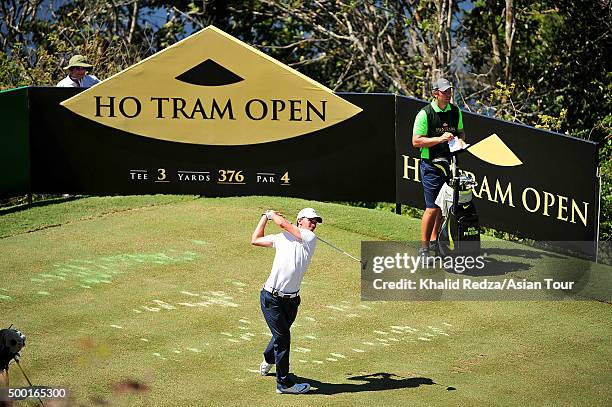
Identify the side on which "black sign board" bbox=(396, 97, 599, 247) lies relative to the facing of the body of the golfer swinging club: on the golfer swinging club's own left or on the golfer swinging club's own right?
on the golfer swinging club's own left

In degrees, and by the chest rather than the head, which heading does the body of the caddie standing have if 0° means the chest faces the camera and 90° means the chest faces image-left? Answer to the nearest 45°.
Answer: approximately 315°

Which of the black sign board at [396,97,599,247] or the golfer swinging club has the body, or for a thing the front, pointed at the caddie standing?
the black sign board

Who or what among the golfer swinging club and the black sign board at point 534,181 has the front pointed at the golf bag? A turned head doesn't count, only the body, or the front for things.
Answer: the black sign board

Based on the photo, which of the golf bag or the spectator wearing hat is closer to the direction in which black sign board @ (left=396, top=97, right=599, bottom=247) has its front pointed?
the golf bag

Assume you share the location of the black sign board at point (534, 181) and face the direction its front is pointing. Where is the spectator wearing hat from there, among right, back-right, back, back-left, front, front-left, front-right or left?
front-right

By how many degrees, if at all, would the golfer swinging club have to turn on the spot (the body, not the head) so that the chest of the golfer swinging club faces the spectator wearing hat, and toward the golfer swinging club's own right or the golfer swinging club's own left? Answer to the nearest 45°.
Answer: approximately 180°

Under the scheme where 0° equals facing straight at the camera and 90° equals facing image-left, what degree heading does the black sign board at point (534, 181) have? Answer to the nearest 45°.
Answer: approximately 45°

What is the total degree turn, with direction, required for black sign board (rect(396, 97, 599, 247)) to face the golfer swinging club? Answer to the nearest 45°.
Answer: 0° — it already faces them
